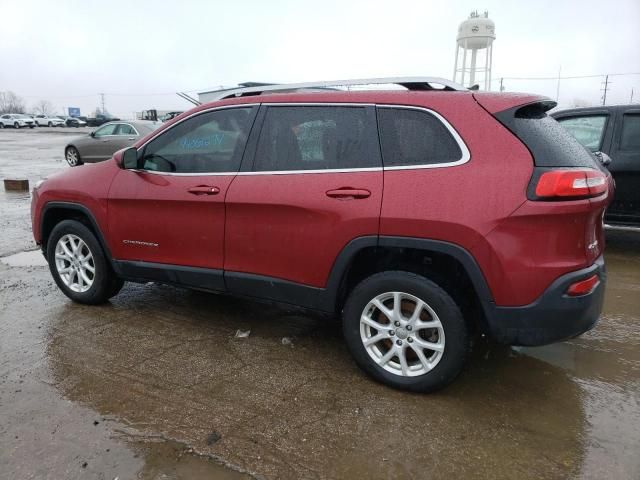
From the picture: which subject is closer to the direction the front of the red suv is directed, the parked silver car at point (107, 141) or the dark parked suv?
the parked silver car

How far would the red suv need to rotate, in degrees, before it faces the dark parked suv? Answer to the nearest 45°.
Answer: approximately 90° to its right

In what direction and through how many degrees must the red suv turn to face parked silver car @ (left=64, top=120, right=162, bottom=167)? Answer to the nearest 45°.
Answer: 0° — it already faces it

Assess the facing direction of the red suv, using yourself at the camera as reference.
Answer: facing away from the viewer and to the left of the viewer
